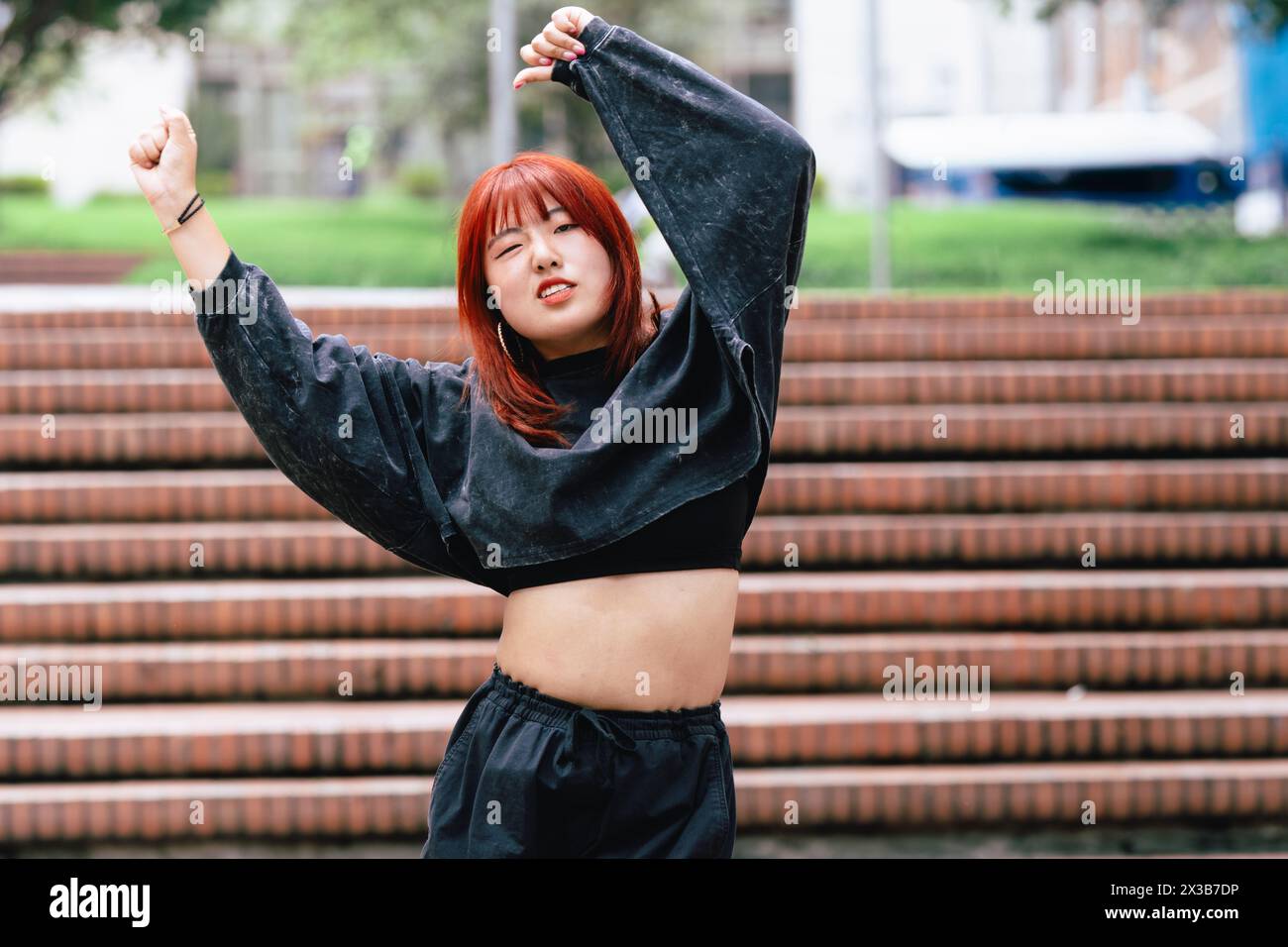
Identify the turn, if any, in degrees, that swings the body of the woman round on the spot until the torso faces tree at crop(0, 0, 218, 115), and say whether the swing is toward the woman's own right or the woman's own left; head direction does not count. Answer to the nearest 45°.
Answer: approximately 180°

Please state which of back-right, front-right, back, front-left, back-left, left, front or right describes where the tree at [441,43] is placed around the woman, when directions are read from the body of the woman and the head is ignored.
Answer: back

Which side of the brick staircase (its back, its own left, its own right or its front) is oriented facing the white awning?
back

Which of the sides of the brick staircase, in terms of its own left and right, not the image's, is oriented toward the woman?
front

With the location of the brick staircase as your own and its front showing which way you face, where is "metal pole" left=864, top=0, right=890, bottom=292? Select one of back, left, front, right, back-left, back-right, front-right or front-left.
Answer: back

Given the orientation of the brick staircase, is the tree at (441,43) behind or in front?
behind

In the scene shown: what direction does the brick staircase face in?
toward the camera

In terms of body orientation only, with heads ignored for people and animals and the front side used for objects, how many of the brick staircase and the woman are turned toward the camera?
2

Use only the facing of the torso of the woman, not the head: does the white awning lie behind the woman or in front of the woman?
behind
